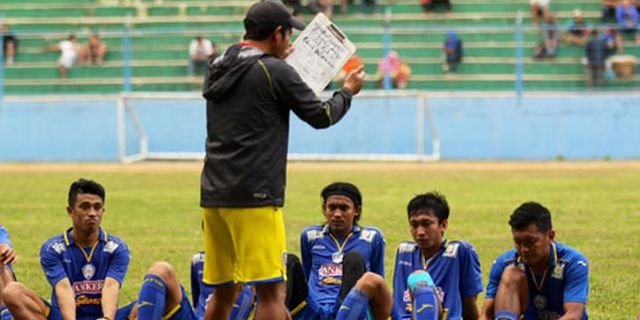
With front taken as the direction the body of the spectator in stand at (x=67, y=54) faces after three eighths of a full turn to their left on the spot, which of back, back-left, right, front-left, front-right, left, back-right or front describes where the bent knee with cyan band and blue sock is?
right

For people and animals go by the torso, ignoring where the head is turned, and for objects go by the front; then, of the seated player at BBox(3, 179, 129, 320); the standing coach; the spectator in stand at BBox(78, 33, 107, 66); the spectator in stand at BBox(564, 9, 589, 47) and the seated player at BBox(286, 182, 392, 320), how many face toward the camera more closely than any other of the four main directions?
4

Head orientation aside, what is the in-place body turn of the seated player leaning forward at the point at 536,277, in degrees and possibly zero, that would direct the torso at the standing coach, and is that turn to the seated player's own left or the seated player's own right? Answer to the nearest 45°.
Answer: approximately 45° to the seated player's own right

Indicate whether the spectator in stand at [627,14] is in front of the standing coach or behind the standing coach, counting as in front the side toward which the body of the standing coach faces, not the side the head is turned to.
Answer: in front

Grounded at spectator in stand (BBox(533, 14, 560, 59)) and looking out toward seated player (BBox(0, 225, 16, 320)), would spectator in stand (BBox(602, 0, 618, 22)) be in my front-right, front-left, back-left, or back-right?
back-left

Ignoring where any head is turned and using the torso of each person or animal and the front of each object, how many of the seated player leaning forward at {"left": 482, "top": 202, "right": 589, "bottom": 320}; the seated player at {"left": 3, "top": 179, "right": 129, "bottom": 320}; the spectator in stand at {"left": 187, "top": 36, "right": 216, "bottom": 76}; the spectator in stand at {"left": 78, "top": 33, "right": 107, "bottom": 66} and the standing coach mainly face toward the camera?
4

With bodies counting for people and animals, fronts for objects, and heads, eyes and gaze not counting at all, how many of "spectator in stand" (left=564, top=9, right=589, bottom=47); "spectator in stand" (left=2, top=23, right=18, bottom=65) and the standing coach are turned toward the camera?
2

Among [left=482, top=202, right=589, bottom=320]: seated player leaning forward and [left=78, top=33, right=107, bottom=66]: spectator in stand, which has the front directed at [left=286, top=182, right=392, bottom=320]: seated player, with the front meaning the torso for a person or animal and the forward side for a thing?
the spectator in stand

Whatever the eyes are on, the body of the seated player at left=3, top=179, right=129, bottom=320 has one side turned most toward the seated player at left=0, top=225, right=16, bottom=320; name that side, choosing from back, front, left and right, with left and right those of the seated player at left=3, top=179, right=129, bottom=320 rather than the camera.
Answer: right

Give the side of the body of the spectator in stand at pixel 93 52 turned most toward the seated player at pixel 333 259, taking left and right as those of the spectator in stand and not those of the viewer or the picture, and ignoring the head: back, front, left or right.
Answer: front

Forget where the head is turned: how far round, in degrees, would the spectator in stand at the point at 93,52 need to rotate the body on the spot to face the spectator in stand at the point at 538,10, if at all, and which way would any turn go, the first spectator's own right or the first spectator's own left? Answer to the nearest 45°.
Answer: approximately 90° to the first spectator's own left

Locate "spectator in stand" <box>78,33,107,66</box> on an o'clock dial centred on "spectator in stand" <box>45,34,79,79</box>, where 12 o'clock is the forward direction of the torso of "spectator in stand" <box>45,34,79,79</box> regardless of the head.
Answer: "spectator in stand" <box>78,33,107,66</box> is roughly at 8 o'clock from "spectator in stand" <box>45,34,79,79</box>.

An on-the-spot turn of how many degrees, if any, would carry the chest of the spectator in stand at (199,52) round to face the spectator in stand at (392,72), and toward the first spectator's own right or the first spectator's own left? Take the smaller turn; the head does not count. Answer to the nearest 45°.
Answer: approximately 90° to the first spectator's own left

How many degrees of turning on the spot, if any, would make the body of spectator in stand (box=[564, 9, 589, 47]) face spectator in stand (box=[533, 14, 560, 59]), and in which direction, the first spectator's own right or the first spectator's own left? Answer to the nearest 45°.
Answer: approximately 90° to the first spectator's own right
